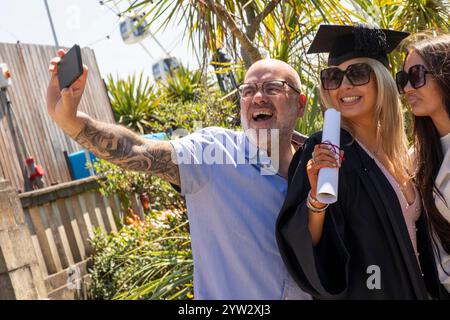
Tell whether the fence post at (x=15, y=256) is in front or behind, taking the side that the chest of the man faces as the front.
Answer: behind

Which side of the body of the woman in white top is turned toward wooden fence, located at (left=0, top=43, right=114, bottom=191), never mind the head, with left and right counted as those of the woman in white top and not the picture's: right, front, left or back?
right

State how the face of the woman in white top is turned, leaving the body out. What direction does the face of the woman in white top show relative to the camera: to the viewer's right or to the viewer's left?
to the viewer's left

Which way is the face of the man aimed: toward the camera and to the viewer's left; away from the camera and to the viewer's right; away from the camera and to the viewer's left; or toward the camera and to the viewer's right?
toward the camera and to the viewer's left

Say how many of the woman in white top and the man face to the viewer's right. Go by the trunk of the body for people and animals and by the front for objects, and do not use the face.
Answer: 0

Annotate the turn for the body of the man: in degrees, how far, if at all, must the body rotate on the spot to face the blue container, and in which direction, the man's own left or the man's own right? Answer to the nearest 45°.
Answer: approximately 180°

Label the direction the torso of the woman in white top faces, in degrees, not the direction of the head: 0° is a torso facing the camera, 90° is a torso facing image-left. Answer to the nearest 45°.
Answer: approximately 45°

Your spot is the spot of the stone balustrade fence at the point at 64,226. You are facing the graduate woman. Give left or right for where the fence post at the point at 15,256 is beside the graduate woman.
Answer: right

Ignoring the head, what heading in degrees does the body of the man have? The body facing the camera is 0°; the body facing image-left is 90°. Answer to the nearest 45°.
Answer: approximately 0°

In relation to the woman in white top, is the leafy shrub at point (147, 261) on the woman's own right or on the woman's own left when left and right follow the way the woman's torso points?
on the woman's own right

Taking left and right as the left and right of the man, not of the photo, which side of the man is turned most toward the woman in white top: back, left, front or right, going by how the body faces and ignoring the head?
left

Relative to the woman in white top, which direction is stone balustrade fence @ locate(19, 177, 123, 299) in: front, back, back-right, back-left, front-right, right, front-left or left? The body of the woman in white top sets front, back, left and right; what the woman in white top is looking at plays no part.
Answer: right

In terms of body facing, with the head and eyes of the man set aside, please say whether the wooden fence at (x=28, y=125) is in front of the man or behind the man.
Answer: behind

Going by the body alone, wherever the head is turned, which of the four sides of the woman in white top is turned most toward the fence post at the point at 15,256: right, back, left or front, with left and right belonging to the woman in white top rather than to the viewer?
right
